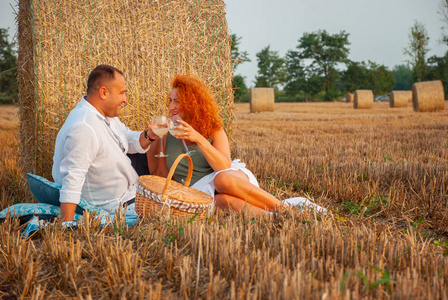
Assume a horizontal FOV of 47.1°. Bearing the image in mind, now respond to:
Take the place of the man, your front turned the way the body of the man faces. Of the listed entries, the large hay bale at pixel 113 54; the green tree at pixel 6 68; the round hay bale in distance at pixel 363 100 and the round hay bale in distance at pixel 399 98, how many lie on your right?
0

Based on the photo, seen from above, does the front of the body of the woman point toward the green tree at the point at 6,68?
no

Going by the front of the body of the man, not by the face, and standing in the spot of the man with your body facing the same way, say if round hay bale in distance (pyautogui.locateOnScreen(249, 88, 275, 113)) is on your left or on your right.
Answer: on your left

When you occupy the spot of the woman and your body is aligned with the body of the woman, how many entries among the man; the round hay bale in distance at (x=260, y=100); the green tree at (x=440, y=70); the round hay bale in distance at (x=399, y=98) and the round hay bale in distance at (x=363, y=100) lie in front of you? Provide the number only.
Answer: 1

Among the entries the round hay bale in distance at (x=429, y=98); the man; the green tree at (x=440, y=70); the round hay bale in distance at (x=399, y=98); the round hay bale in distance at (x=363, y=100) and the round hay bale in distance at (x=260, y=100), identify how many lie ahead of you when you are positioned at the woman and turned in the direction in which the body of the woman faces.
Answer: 1

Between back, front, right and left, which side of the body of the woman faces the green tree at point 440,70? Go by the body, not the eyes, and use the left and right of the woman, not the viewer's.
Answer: back

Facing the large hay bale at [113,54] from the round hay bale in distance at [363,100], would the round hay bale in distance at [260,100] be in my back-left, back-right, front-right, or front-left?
front-right

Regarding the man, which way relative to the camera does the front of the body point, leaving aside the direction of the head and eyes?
to the viewer's right

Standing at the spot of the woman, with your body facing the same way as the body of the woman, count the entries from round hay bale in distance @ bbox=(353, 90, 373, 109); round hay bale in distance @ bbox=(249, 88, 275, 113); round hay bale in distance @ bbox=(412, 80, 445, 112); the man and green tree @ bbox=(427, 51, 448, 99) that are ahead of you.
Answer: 1

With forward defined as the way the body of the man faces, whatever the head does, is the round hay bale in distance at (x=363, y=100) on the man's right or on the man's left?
on the man's left

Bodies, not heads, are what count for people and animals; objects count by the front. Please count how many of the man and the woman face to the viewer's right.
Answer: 1

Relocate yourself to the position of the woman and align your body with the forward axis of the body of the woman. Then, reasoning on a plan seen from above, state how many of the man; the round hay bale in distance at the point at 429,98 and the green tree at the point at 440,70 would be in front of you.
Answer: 1

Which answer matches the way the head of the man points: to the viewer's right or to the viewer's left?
to the viewer's right

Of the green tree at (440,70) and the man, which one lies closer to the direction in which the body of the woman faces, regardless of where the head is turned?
the man

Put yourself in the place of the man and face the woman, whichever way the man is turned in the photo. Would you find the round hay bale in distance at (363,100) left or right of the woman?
left

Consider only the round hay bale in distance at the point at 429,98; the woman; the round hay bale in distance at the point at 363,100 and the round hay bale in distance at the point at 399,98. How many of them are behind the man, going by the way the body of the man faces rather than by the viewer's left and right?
0

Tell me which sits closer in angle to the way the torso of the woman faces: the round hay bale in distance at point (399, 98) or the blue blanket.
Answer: the blue blanket
